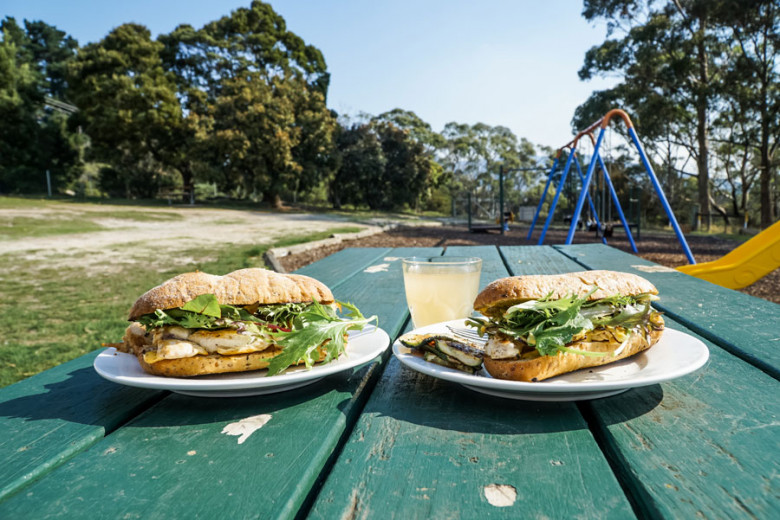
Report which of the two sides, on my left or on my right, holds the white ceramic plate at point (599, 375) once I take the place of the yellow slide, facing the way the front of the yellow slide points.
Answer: on my left

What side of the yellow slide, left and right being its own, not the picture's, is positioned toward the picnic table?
left

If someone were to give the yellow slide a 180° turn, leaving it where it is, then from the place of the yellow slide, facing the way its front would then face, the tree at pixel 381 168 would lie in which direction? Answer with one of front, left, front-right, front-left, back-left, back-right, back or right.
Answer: back-left

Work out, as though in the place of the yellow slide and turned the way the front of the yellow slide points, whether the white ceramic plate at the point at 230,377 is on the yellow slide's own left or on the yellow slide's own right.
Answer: on the yellow slide's own left

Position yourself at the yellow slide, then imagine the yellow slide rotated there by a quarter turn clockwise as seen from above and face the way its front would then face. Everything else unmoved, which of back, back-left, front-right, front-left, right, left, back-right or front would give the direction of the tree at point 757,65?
front

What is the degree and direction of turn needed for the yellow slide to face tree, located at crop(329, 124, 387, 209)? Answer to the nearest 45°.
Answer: approximately 45° to its right

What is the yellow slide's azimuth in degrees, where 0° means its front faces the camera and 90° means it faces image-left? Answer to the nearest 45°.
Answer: approximately 90°
